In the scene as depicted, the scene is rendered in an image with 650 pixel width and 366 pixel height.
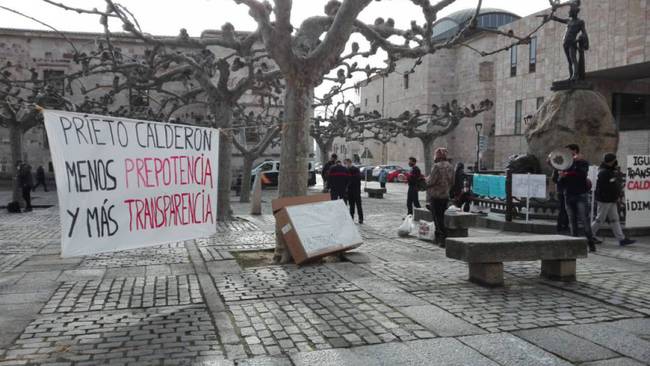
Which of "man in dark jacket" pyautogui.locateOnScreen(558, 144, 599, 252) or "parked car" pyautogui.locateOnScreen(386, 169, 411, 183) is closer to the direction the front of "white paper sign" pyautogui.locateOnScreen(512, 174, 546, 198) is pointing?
the man in dark jacket

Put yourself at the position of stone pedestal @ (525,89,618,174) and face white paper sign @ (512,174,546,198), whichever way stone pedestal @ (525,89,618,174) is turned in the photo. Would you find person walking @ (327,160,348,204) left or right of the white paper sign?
right

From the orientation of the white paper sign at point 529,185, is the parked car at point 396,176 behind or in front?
behind

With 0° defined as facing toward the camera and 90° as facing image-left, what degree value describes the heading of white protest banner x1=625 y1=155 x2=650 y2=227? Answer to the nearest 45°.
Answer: approximately 0°
